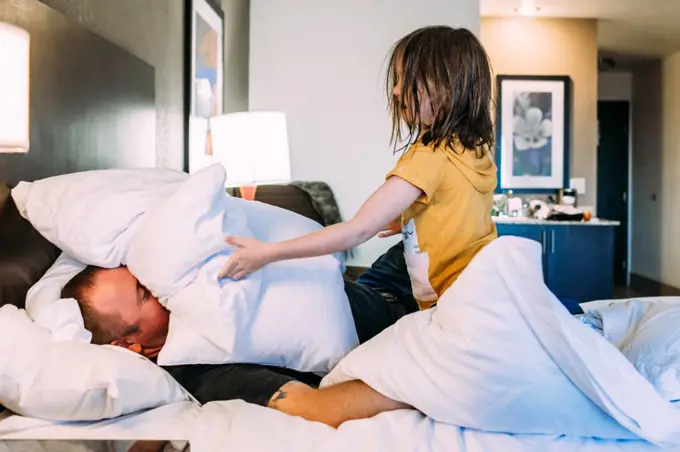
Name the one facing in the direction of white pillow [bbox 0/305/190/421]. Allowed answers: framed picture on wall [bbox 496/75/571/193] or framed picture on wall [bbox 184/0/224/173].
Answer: framed picture on wall [bbox 496/75/571/193]

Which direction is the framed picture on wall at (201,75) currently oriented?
to the viewer's right

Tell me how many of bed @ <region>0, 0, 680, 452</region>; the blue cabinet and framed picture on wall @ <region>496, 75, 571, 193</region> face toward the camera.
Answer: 2

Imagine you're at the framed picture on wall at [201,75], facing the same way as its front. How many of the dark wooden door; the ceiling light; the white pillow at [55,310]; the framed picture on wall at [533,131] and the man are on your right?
2

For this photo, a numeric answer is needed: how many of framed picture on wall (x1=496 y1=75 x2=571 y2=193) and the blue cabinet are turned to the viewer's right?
0

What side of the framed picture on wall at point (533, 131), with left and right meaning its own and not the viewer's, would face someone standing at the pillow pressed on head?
front

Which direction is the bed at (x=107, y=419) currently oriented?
to the viewer's right

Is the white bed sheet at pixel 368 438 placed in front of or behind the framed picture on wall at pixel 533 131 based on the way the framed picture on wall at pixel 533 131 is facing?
in front

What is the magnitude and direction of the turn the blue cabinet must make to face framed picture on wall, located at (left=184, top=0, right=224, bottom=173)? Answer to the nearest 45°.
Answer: approximately 45° to its right

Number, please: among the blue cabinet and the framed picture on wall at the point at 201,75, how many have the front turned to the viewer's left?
0

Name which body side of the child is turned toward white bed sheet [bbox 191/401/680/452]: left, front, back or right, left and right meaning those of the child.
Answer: left

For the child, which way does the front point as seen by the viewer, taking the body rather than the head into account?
to the viewer's left

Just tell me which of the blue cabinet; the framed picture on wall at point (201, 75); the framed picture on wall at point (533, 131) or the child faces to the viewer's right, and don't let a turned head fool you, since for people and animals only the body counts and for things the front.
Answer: the framed picture on wall at point (201, 75)

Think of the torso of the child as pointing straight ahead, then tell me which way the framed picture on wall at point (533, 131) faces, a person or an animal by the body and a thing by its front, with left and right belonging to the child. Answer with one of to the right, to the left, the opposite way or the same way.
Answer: to the left
